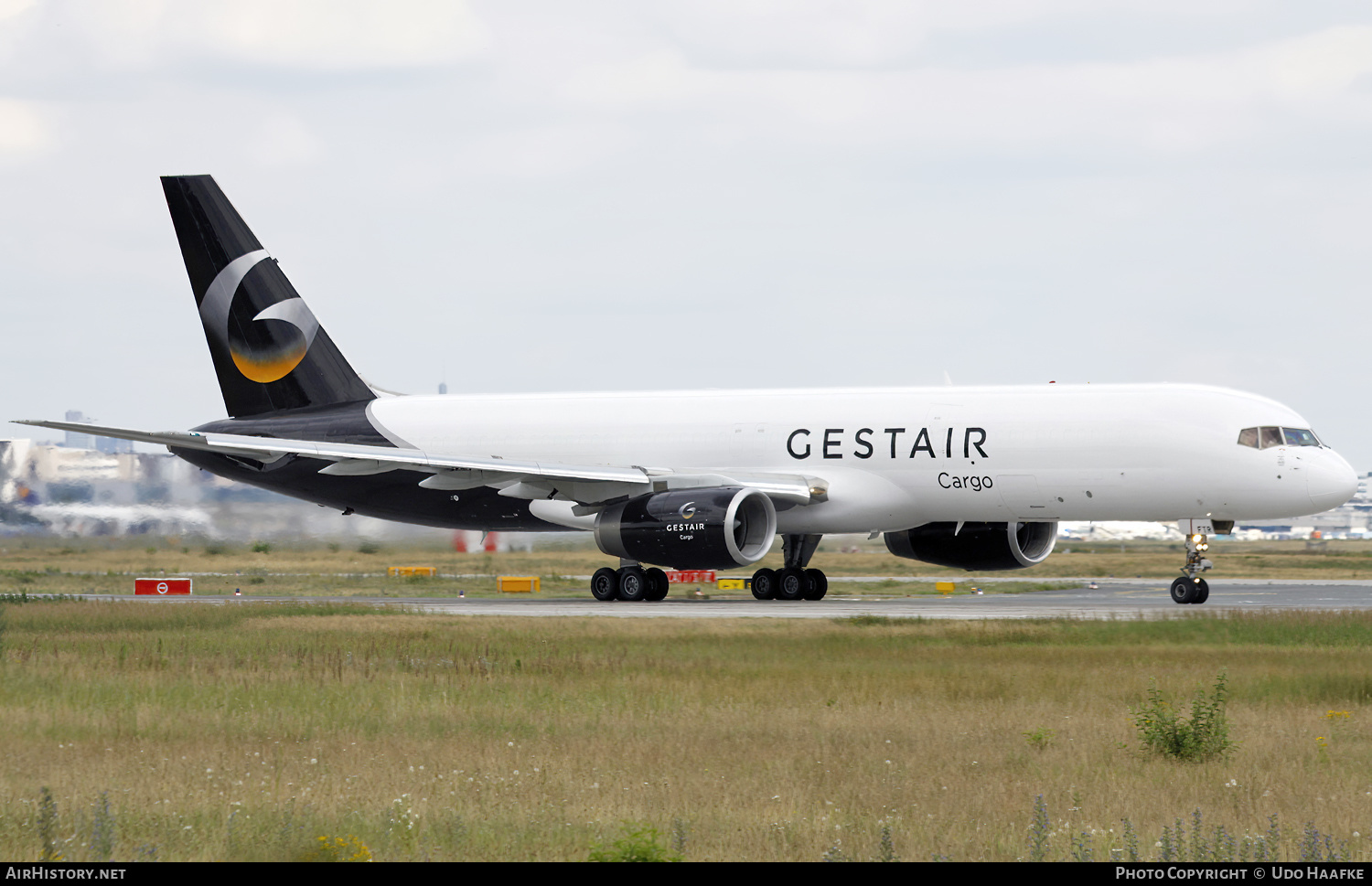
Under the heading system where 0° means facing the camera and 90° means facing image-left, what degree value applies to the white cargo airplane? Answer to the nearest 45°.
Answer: approximately 315°
